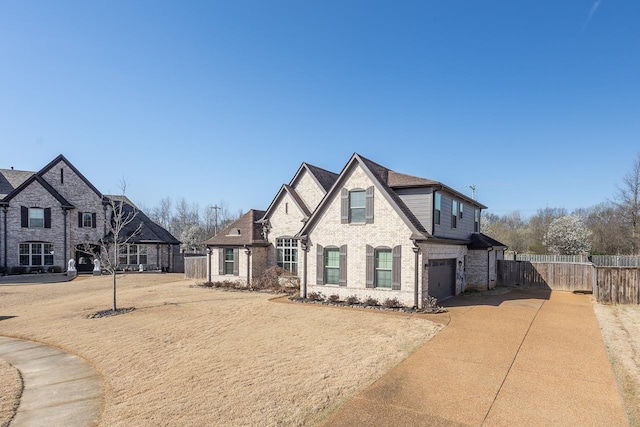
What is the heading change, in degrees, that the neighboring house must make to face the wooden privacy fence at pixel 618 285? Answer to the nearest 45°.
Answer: approximately 45° to its left

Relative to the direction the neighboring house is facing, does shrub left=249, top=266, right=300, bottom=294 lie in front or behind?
in front

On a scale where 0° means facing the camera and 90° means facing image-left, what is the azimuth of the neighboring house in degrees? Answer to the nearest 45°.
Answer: approximately 0°

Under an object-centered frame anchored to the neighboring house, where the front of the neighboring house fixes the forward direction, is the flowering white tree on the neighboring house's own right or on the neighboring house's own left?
on the neighboring house's own left

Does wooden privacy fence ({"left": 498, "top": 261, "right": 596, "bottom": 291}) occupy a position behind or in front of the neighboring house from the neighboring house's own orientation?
in front

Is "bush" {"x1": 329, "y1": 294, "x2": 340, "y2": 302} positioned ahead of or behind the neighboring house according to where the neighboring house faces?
ahead
